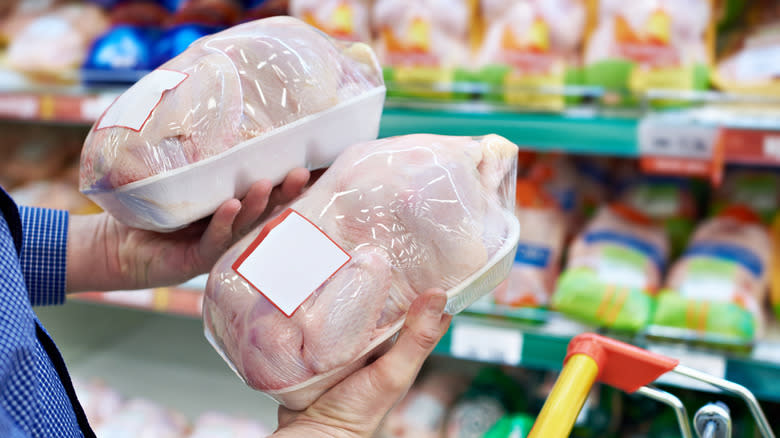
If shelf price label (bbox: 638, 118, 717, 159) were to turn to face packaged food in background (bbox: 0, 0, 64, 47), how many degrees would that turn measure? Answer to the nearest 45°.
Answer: approximately 90° to its right

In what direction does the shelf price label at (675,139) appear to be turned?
toward the camera

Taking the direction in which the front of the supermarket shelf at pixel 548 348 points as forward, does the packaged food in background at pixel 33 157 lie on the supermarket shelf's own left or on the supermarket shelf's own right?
on the supermarket shelf's own right

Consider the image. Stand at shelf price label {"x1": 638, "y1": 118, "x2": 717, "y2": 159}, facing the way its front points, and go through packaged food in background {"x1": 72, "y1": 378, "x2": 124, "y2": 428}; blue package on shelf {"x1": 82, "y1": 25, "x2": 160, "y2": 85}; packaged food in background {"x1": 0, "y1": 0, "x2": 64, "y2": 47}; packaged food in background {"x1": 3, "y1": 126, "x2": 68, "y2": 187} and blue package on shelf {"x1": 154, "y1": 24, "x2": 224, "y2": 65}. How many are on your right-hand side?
5

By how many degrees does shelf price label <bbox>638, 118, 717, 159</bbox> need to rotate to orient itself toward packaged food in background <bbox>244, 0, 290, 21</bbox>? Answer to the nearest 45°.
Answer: approximately 90° to its right

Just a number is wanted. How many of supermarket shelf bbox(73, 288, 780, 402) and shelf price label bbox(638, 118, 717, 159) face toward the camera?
2

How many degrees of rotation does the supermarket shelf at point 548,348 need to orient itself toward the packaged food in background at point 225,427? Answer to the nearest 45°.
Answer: approximately 90° to its right

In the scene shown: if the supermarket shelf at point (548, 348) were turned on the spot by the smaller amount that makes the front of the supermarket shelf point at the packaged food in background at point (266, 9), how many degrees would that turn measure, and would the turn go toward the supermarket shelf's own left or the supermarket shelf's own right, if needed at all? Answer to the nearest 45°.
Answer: approximately 135° to the supermarket shelf's own right

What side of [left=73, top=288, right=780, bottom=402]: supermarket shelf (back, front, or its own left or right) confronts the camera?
front

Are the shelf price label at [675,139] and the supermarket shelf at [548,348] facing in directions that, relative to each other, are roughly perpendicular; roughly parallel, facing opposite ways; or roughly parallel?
roughly parallel
